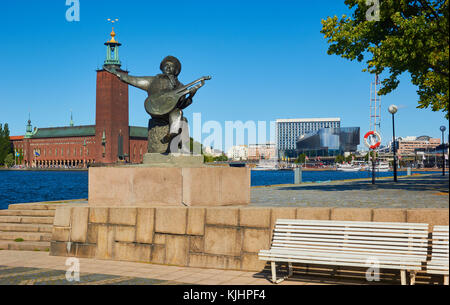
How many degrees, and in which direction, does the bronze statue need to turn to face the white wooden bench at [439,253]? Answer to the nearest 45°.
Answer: approximately 45° to its left

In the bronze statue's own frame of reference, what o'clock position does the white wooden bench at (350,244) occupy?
The white wooden bench is roughly at 11 o'clock from the bronze statue.

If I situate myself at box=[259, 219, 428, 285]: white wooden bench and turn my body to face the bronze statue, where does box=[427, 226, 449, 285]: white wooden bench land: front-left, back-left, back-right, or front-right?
back-right

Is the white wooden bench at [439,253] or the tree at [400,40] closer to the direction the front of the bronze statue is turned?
the white wooden bench

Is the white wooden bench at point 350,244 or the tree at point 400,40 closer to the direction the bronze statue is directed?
the white wooden bench

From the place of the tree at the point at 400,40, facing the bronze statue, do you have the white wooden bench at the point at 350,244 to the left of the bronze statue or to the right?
left

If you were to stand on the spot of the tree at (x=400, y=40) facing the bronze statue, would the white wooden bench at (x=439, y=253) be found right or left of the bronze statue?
left

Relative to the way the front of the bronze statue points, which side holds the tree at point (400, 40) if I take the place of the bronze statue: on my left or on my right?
on my left

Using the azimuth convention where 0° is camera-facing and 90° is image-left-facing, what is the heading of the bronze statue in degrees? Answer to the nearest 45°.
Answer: approximately 0°
